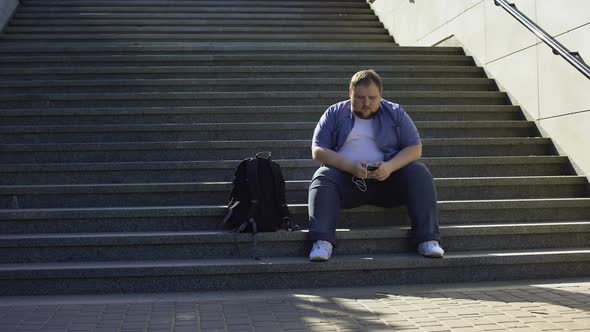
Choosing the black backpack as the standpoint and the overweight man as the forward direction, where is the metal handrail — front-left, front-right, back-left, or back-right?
front-left

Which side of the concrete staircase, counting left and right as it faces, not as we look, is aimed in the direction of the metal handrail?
left

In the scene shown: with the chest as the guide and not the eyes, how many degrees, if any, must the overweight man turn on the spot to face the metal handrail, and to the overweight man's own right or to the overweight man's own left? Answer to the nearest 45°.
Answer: approximately 135° to the overweight man's own left

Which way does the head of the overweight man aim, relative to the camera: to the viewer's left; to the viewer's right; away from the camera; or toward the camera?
toward the camera

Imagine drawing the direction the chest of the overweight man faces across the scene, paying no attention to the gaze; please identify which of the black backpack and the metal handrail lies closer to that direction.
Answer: the black backpack

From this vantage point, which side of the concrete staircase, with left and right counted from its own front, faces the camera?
front

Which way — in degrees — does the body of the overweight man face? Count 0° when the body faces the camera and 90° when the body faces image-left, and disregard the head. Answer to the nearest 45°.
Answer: approximately 0°
